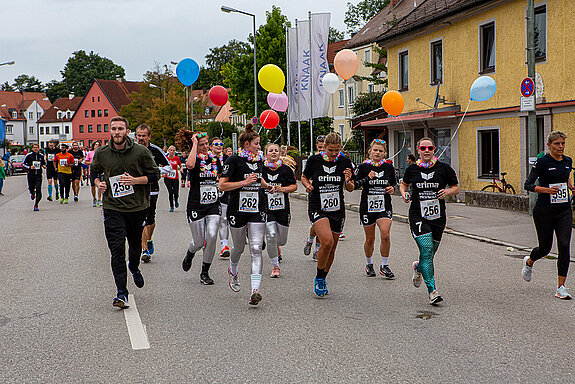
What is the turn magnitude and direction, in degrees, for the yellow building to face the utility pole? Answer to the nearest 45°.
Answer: approximately 45° to its left

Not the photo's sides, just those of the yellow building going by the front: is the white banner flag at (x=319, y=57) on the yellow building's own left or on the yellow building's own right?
on the yellow building's own right

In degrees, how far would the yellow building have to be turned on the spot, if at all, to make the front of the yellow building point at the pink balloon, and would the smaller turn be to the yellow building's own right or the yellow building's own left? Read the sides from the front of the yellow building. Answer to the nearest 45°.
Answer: approximately 45° to the yellow building's own right

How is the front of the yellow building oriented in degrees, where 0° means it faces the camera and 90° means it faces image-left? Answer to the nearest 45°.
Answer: approximately 45°

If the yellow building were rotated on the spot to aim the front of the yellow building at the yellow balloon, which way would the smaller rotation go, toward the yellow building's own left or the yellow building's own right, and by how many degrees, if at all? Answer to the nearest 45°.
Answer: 0° — it already faces it

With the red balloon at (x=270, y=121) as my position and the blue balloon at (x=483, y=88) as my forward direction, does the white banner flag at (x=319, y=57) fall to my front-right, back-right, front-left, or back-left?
back-left

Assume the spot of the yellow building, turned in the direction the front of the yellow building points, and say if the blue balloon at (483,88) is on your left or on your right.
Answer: on your left

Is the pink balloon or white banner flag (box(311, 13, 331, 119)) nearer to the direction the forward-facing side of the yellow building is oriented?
the pink balloon
